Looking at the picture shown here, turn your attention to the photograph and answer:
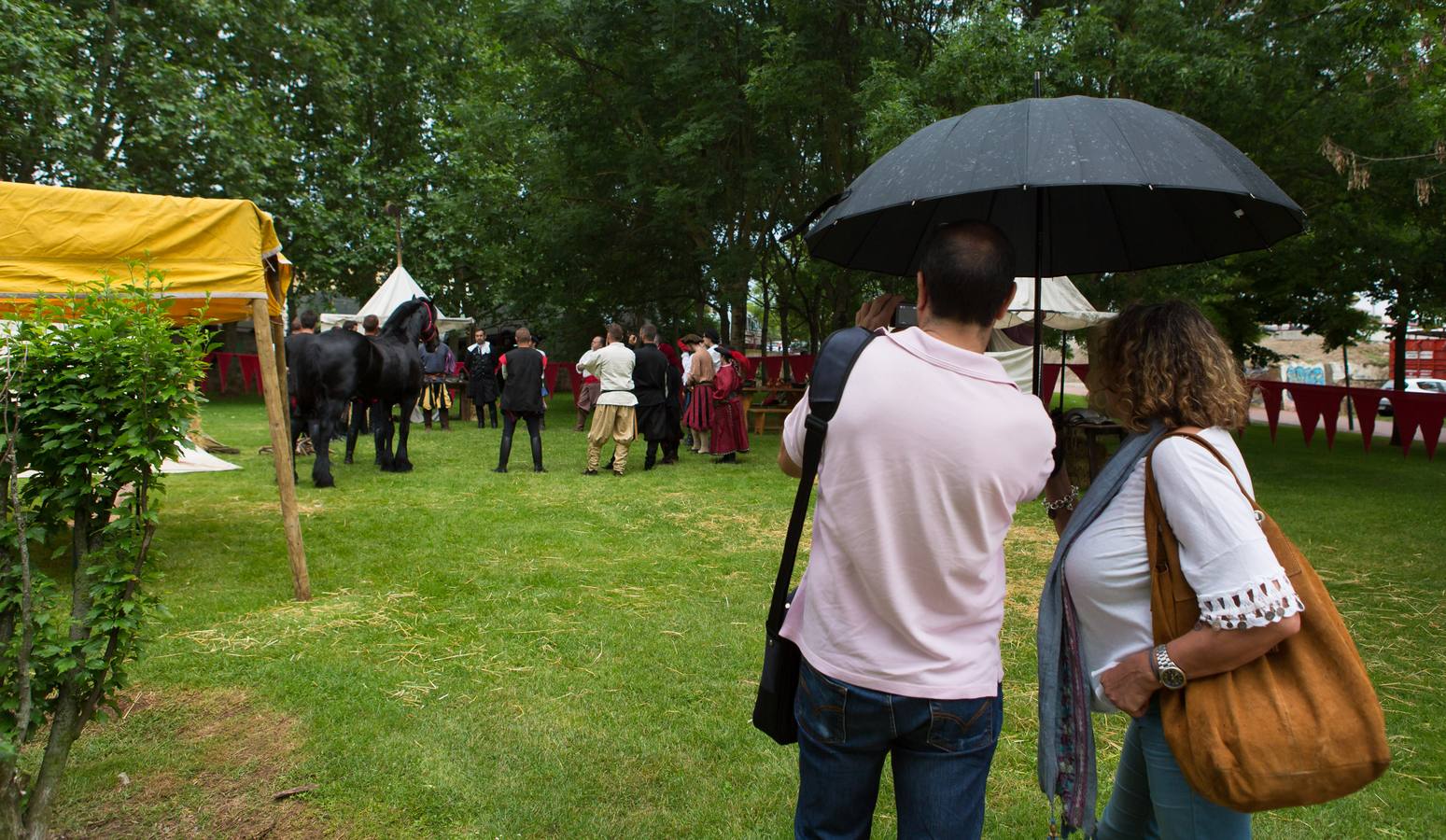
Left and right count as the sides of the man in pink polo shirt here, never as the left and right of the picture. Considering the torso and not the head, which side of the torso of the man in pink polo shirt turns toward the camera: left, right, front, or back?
back

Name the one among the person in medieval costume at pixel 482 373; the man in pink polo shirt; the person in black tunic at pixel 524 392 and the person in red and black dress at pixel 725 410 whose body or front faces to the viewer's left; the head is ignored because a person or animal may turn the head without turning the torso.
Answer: the person in red and black dress

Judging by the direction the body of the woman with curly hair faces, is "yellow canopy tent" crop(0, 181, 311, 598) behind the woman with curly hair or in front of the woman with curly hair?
in front

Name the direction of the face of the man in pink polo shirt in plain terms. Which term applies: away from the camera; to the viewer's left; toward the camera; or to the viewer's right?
away from the camera

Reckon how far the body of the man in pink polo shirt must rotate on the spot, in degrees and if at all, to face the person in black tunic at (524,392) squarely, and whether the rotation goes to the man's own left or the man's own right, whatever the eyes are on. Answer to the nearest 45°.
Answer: approximately 45° to the man's own left

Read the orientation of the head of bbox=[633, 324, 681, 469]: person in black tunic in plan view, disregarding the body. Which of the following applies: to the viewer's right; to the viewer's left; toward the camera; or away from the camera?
away from the camera

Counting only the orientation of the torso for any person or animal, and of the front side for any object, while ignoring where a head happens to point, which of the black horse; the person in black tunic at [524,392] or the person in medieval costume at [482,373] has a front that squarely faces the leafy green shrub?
the person in medieval costume

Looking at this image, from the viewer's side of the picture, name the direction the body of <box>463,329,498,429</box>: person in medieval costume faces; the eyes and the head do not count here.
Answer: toward the camera

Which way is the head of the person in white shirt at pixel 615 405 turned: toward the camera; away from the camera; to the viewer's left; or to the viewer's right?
away from the camera

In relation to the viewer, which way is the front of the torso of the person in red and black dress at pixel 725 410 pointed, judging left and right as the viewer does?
facing to the left of the viewer

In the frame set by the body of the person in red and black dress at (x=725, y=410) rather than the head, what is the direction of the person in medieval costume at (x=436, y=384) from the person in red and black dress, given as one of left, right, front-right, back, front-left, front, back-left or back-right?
front-right

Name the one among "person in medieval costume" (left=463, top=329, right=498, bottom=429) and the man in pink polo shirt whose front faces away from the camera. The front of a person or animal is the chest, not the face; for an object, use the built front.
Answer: the man in pink polo shirt

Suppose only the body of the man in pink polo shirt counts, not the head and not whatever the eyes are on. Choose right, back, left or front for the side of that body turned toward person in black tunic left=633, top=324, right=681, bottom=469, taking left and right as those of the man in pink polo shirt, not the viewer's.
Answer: front

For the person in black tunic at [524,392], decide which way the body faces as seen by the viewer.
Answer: away from the camera

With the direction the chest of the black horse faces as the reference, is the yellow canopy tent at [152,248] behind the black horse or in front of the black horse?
behind

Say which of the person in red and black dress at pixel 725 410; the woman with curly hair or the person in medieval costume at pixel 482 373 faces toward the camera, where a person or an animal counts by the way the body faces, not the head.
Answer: the person in medieval costume

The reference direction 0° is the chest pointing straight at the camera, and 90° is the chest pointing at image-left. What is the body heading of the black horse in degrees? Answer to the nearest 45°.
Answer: approximately 225°
